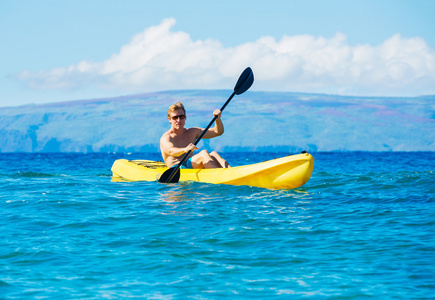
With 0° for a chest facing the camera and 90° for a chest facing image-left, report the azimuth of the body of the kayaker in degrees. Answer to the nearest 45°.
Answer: approximately 315°
